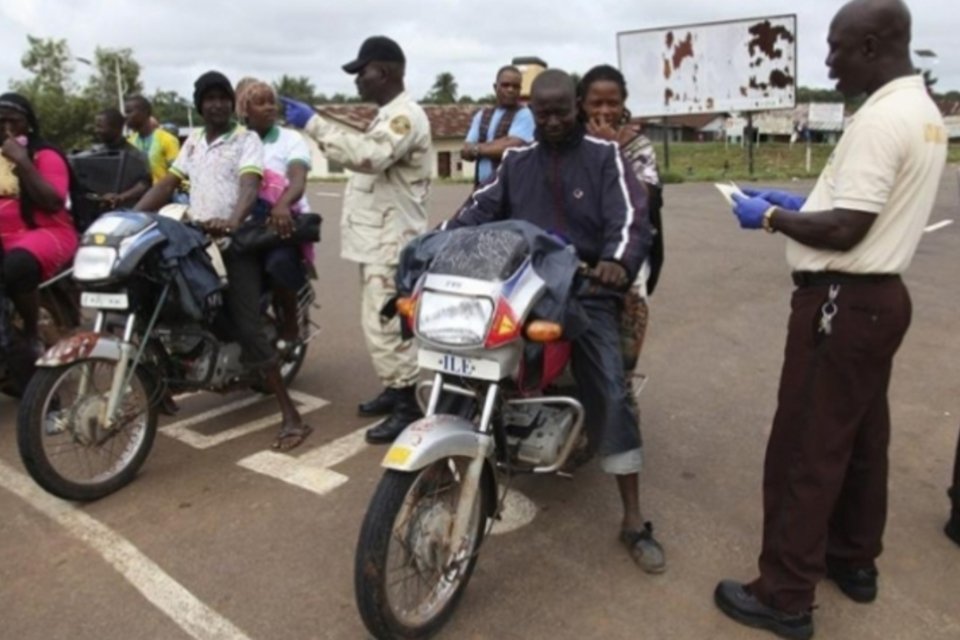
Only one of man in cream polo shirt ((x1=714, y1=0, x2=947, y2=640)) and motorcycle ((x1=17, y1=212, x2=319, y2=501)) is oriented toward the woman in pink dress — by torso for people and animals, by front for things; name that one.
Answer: the man in cream polo shirt

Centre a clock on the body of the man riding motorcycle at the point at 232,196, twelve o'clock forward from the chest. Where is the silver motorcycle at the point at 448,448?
The silver motorcycle is roughly at 10 o'clock from the man riding motorcycle.

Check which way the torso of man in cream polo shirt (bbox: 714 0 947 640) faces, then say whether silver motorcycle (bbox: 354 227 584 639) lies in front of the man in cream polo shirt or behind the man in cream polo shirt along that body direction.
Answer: in front

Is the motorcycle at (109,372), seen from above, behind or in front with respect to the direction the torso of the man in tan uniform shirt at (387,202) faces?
in front

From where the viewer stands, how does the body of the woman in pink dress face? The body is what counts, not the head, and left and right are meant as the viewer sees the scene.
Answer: facing the viewer and to the left of the viewer

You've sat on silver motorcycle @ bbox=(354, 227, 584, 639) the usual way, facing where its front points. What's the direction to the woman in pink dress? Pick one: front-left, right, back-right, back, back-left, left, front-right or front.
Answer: right

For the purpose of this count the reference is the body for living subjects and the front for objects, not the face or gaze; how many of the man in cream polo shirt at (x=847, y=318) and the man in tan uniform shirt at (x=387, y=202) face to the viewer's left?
2

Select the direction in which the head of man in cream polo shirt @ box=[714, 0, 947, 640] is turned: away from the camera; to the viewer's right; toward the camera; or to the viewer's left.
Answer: to the viewer's left

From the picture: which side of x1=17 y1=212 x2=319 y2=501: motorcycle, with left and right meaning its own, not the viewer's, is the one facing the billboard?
back

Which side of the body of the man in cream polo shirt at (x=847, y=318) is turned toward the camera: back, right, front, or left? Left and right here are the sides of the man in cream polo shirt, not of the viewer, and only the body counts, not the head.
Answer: left

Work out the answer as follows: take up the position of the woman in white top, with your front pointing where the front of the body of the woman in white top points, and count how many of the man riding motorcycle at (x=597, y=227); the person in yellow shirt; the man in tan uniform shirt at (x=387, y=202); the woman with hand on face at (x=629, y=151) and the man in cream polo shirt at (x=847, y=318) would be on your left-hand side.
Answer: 4

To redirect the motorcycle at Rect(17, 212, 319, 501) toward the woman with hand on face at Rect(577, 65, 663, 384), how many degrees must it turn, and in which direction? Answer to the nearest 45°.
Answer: approximately 135° to its left

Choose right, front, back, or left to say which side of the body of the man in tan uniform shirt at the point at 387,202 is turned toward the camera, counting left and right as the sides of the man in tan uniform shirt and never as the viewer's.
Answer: left
